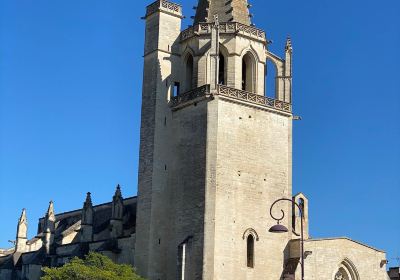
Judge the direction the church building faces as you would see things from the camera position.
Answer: facing the viewer and to the right of the viewer
